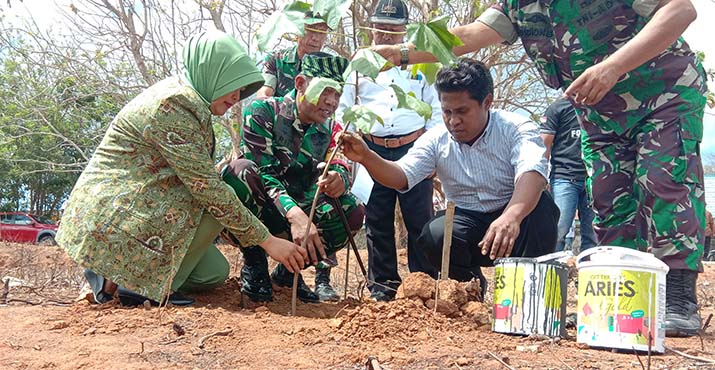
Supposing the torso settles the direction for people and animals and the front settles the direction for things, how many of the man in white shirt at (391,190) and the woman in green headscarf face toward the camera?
1

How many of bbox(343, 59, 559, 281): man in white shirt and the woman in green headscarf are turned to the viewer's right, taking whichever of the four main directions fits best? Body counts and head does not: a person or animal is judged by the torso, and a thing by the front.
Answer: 1

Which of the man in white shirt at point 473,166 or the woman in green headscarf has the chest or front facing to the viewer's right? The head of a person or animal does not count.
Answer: the woman in green headscarf

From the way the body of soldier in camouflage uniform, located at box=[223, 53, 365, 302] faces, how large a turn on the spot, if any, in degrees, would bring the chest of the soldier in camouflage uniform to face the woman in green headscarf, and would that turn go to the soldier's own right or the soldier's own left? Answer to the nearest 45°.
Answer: approximately 90° to the soldier's own right

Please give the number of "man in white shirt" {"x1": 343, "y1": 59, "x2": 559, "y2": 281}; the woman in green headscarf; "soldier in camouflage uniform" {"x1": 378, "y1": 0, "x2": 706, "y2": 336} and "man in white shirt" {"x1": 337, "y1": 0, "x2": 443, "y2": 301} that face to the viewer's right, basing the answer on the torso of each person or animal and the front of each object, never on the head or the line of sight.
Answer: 1

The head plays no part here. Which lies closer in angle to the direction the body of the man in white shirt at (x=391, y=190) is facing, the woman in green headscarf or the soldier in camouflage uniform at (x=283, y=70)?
the woman in green headscarf

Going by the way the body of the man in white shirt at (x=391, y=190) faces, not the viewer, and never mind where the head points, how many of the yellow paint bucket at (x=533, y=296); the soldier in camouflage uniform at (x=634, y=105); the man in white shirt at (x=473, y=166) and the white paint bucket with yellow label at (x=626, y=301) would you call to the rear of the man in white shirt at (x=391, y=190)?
0

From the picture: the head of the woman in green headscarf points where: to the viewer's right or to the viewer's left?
to the viewer's right

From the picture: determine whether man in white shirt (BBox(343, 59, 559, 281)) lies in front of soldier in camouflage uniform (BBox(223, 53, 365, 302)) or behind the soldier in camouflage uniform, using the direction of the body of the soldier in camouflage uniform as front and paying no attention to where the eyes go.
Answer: in front

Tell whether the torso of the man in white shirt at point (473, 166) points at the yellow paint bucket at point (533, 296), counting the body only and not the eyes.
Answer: no

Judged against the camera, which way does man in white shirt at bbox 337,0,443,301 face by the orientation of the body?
toward the camera

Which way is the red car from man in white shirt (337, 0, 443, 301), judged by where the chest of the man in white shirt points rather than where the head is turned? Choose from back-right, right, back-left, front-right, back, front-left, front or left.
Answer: back-right

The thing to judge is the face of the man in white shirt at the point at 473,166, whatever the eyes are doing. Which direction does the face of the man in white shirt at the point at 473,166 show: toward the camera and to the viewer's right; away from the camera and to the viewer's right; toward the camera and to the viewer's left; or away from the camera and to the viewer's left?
toward the camera and to the viewer's left

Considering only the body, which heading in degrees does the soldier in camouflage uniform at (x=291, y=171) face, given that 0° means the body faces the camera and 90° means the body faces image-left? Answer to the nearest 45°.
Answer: approximately 315°

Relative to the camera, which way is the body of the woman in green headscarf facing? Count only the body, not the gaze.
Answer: to the viewer's right

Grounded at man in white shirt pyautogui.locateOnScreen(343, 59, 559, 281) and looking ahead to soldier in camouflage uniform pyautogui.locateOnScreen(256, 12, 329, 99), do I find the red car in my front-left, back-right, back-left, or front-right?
front-right

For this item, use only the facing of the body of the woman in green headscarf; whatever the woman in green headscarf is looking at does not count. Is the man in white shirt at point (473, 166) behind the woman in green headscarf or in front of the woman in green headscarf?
in front

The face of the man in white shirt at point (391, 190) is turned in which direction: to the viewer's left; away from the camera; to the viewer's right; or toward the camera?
toward the camera

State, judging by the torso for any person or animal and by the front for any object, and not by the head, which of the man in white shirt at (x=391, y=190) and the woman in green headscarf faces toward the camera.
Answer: the man in white shirt
